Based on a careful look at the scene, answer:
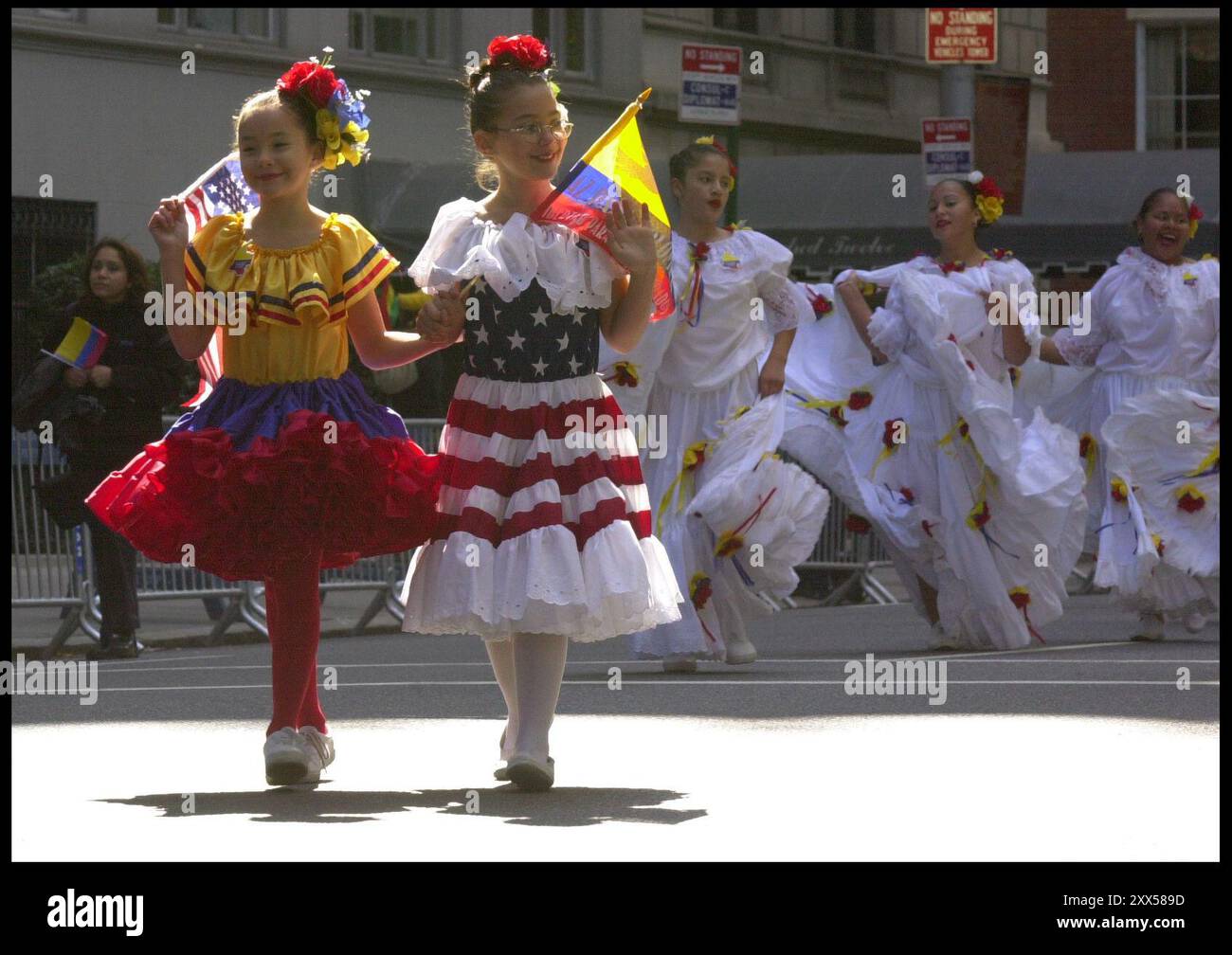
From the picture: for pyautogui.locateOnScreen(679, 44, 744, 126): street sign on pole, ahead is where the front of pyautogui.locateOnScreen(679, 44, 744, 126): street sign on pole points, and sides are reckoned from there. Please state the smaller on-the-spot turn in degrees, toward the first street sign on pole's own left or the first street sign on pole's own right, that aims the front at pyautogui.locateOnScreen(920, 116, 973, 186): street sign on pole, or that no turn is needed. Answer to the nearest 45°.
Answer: approximately 90° to the first street sign on pole's own left

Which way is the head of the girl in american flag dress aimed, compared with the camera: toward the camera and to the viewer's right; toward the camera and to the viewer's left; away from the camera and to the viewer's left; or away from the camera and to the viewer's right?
toward the camera and to the viewer's right

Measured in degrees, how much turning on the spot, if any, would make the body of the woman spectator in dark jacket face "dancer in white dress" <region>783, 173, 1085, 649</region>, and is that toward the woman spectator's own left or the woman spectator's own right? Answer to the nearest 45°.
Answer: approximately 90° to the woman spectator's own left

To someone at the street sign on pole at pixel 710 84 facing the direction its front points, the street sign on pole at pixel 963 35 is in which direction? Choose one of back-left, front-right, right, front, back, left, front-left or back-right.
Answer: back-left

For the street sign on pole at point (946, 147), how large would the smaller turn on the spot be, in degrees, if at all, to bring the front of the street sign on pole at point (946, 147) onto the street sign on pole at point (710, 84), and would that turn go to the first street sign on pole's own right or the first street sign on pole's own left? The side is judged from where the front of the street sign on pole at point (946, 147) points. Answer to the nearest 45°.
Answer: approximately 90° to the first street sign on pole's own right
